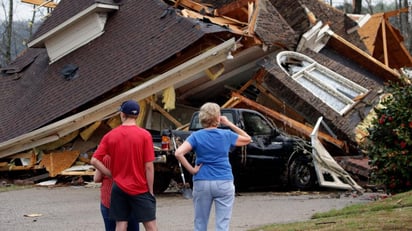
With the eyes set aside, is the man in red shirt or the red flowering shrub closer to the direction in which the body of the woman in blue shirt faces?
the red flowering shrub

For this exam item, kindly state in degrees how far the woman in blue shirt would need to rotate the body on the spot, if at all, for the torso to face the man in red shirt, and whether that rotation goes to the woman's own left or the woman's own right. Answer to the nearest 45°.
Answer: approximately 90° to the woman's own left

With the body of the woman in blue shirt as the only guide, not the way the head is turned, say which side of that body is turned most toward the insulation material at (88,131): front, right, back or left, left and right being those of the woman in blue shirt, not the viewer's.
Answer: front

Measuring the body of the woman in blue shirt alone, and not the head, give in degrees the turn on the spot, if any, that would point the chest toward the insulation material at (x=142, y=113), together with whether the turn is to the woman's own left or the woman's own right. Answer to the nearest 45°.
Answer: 0° — they already face it

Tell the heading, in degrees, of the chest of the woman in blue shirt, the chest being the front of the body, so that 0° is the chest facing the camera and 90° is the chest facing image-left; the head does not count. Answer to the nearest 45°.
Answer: approximately 180°

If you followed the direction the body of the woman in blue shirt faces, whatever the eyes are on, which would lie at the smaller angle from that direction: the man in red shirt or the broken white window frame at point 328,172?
the broken white window frame

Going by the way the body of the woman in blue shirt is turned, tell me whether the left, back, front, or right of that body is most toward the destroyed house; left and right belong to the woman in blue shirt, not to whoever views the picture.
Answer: front
